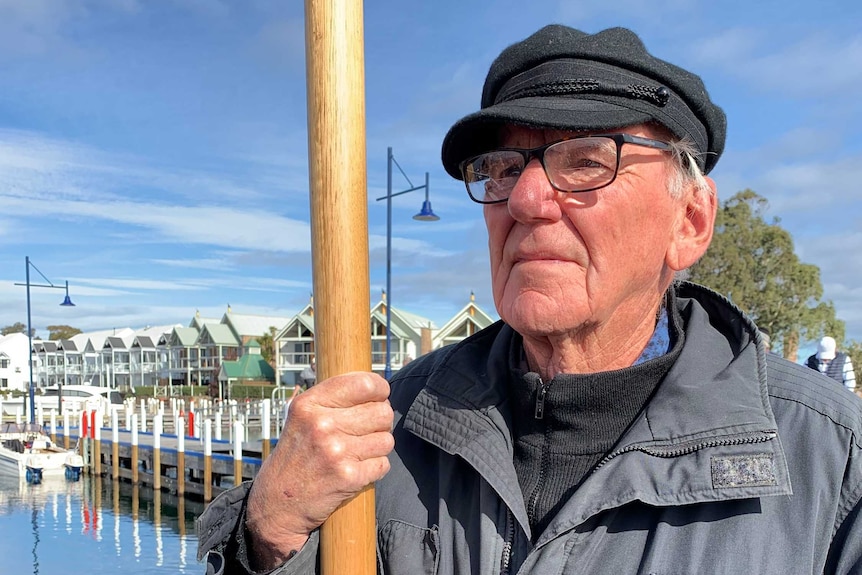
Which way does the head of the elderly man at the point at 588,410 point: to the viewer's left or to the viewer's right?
to the viewer's left

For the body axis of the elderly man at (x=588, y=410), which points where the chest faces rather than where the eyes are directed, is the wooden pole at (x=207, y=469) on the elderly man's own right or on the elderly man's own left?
on the elderly man's own right

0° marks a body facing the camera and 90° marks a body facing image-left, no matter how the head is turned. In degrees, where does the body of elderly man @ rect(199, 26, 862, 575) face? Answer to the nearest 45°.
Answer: approximately 45°

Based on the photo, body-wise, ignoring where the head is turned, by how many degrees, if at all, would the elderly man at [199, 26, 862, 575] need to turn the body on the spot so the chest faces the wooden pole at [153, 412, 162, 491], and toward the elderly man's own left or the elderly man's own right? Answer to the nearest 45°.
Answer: approximately 90° to the elderly man's own right

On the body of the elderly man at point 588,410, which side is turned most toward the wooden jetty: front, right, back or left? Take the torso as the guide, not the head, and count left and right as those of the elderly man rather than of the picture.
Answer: right

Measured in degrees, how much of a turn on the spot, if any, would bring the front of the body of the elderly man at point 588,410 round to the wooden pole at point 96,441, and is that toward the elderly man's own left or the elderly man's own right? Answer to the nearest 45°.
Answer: approximately 90° to the elderly man's own right

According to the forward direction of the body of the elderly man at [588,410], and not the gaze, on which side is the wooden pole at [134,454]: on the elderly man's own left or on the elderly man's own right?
on the elderly man's own right

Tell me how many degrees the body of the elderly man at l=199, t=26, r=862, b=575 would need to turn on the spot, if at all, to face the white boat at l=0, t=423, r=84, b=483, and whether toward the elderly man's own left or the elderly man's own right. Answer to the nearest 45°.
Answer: approximately 90° to the elderly man's own right

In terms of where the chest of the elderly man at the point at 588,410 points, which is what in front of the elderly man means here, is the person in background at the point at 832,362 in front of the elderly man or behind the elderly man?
behind
